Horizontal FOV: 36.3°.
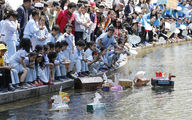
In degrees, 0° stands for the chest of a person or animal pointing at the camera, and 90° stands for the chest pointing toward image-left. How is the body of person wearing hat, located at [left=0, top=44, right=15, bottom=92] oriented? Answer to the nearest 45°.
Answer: approximately 270°

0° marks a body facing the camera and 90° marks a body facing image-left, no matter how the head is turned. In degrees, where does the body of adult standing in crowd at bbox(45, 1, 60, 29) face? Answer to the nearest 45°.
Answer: approximately 315°

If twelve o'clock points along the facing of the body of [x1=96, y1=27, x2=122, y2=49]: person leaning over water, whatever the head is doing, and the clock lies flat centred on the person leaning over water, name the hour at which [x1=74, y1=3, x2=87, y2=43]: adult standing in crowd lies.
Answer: The adult standing in crowd is roughly at 5 o'clock from the person leaning over water.

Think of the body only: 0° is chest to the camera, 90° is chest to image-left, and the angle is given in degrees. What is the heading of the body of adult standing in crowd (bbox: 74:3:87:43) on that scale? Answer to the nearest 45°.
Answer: approximately 315°

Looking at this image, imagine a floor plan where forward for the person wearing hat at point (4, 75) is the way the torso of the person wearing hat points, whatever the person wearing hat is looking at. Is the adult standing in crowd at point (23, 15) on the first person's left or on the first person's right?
on the first person's left

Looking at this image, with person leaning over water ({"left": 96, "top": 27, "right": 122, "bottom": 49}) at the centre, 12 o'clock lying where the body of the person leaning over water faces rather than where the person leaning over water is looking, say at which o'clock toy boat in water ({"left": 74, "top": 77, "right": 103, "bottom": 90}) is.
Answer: The toy boat in water is roughly at 2 o'clock from the person leaning over water.

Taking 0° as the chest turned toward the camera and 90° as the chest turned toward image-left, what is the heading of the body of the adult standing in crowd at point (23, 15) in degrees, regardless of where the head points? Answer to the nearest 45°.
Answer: approximately 315°

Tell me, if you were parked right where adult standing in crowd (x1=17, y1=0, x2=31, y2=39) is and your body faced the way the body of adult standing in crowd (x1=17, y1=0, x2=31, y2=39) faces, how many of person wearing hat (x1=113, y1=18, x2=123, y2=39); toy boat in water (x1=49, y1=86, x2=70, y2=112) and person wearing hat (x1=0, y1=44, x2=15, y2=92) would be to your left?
1

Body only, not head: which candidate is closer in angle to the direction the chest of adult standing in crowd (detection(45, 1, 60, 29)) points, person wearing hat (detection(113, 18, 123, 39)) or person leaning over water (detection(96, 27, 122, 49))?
the person leaning over water

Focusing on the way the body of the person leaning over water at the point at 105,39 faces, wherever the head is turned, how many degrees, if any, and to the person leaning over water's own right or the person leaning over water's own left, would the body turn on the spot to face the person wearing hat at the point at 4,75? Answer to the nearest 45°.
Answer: approximately 90° to the person leaning over water's own right

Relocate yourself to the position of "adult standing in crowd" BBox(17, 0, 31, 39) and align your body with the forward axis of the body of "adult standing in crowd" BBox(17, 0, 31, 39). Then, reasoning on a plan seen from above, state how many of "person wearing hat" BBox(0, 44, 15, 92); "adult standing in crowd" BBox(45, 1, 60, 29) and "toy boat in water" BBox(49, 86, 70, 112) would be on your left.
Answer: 1
